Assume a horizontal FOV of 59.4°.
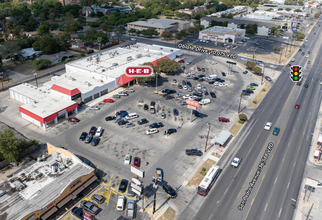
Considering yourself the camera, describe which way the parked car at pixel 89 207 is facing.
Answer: facing away from the viewer and to the left of the viewer

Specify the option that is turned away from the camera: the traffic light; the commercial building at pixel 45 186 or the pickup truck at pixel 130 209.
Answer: the pickup truck

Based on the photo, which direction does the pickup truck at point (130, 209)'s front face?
away from the camera

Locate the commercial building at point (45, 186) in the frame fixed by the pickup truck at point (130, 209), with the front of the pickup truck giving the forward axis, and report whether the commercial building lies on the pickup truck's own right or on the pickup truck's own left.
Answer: on the pickup truck's own left

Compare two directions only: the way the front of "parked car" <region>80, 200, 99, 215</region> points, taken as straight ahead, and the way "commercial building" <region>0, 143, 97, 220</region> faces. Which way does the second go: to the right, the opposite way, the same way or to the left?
the opposite way

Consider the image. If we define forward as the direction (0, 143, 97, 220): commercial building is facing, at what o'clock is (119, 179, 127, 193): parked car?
The parked car is roughly at 11 o'clock from the commercial building.

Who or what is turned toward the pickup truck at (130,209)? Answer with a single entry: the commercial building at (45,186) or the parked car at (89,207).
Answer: the commercial building
